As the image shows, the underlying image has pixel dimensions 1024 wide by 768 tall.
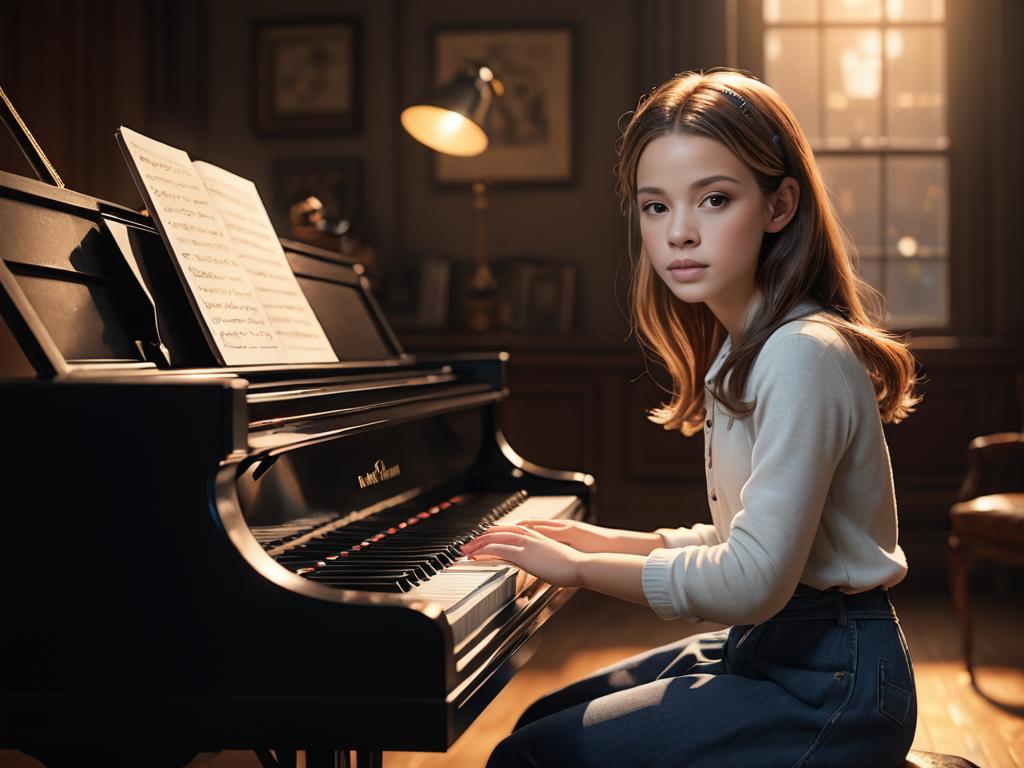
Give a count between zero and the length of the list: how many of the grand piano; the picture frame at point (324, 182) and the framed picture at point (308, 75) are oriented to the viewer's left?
0

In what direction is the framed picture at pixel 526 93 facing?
toward the camera

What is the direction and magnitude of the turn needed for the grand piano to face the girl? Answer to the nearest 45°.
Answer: approximately 45° to its left

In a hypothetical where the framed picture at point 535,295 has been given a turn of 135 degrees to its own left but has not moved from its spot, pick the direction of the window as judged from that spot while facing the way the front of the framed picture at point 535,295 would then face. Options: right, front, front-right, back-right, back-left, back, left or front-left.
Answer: front-right

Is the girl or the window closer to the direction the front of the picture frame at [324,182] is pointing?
the girl

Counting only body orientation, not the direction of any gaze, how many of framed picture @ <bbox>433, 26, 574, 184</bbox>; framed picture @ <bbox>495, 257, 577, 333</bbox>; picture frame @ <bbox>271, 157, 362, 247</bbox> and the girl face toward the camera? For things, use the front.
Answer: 3

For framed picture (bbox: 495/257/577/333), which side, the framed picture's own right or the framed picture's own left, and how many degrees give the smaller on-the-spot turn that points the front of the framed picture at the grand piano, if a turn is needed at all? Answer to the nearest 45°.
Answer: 0° — it already faces it

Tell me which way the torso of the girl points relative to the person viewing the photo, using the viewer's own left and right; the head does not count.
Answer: facing to the left of the viewer

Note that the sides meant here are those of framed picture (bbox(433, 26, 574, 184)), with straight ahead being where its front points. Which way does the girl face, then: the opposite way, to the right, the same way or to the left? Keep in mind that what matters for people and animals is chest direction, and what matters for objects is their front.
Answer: to the right

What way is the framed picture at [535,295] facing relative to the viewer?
toward the camera

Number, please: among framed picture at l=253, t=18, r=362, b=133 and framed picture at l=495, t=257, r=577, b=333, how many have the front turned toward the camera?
2

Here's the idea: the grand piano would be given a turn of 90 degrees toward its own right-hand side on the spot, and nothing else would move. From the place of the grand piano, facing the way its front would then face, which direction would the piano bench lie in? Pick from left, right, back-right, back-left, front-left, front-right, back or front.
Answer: back-left

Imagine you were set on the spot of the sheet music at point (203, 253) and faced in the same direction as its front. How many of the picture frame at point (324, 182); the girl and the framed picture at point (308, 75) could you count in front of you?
1

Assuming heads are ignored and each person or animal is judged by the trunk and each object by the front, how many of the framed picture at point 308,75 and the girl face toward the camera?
1
